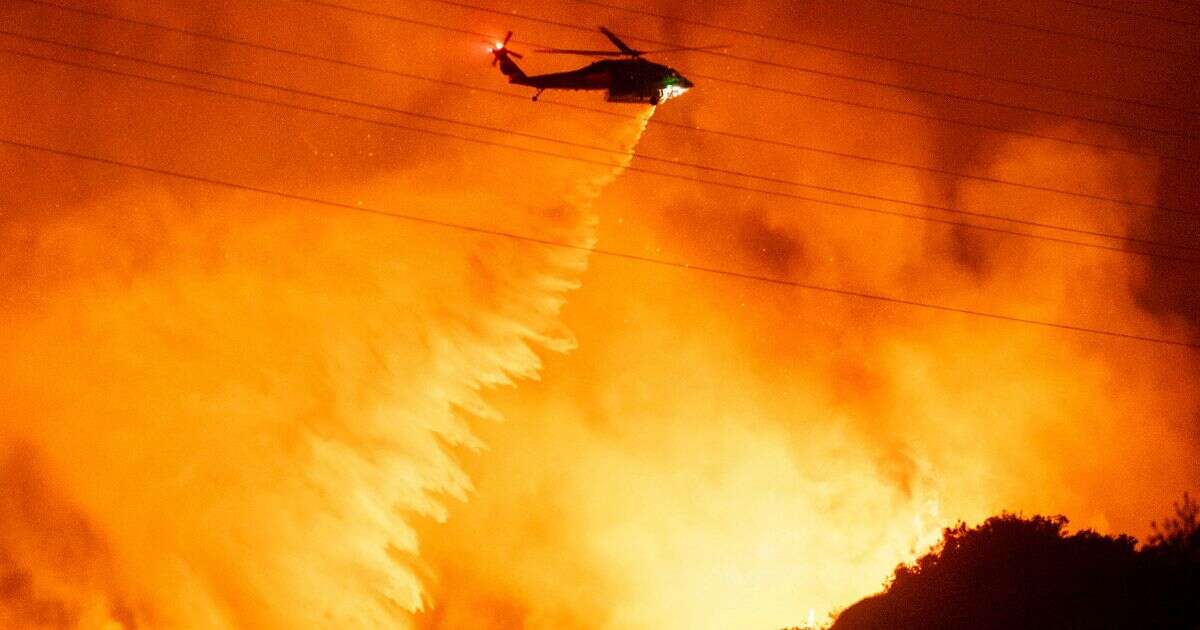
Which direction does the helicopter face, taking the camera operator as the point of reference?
facing to the right of the viewer
